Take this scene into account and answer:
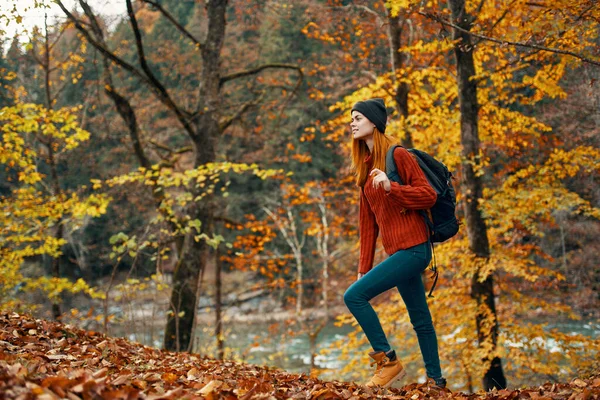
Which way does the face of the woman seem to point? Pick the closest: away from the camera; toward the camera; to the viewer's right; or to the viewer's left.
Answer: to the viewer's left

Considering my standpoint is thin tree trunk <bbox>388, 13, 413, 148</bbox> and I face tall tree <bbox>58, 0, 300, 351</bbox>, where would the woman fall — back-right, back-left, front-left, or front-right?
front-left

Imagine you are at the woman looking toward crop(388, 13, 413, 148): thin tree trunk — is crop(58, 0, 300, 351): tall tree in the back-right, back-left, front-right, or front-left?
front-left

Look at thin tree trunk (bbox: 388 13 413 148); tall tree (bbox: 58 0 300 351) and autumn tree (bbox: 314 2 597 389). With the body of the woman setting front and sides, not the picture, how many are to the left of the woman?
0

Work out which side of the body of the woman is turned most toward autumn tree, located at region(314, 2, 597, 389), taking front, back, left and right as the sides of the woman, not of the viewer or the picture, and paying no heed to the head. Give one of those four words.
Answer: right

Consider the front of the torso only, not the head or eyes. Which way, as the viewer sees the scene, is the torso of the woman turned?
to the viewer's left

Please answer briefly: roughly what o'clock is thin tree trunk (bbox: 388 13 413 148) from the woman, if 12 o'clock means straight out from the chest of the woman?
The thin tree trunk is roughly at 3 o'clock from the woman.

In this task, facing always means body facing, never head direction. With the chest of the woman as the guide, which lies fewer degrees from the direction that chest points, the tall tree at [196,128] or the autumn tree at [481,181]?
the tall tree

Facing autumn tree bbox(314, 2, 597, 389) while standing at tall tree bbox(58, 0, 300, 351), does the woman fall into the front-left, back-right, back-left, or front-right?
front-right

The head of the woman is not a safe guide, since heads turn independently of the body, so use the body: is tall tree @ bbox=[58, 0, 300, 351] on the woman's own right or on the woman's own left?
on the woman's own right
